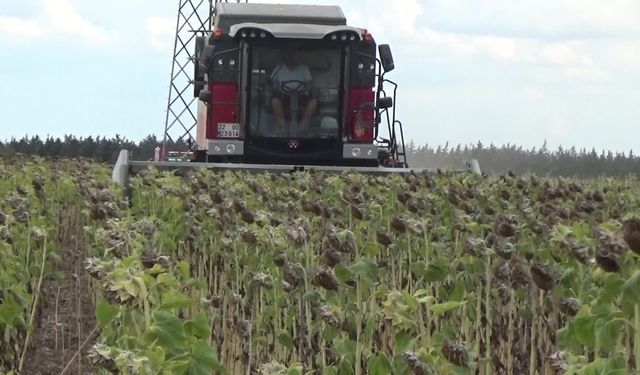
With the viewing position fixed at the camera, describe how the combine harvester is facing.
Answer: facing the viewer
